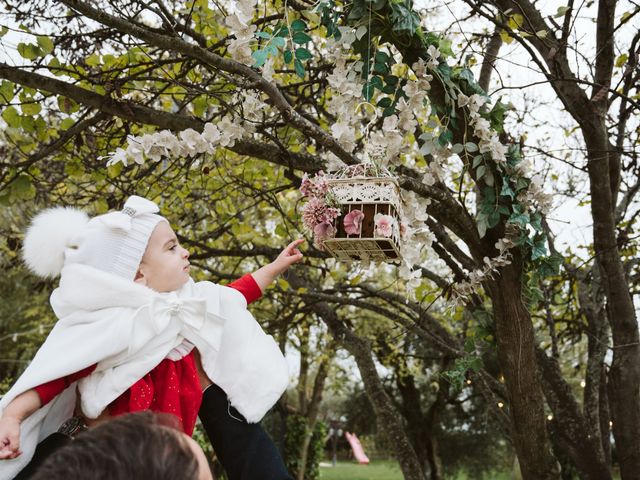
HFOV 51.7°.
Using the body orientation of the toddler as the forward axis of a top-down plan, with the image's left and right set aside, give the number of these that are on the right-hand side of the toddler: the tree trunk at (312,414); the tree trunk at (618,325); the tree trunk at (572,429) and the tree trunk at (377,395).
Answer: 0

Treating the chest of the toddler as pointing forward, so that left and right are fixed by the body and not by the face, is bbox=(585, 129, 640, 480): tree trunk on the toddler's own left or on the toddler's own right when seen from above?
on the toddler's own left

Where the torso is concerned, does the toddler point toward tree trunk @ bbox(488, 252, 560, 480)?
no

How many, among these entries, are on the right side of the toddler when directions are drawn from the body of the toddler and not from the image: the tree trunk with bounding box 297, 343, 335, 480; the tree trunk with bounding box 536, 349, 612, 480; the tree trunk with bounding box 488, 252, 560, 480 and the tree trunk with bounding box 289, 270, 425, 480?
0

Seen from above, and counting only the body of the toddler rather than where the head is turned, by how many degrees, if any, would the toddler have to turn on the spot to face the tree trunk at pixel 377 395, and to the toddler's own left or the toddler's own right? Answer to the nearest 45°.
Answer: approximately 90° to the toddler's own left

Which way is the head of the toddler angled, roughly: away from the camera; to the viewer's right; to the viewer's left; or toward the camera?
to the viewer's right

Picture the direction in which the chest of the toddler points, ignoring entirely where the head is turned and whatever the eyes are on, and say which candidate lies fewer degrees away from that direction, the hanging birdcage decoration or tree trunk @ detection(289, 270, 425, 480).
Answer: the hanging birdcage decoration

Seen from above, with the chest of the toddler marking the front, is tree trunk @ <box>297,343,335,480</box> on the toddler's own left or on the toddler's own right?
on the toddler's own left

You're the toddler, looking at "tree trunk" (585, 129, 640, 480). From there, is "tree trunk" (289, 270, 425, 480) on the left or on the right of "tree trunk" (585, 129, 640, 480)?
left

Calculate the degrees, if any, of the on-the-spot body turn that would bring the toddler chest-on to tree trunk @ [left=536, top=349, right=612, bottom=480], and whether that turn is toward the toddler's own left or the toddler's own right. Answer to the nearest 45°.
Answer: approximately 90° to the toddler's own left

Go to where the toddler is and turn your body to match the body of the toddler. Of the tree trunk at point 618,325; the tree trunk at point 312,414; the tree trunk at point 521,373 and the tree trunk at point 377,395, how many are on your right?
0

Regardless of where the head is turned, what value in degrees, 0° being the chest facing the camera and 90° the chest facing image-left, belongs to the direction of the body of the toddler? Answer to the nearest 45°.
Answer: approximately 315°

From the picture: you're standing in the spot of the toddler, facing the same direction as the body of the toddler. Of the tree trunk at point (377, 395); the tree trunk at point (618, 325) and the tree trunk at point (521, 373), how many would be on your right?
0

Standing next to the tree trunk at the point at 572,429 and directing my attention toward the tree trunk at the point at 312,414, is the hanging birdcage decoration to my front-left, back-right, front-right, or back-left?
back-left
